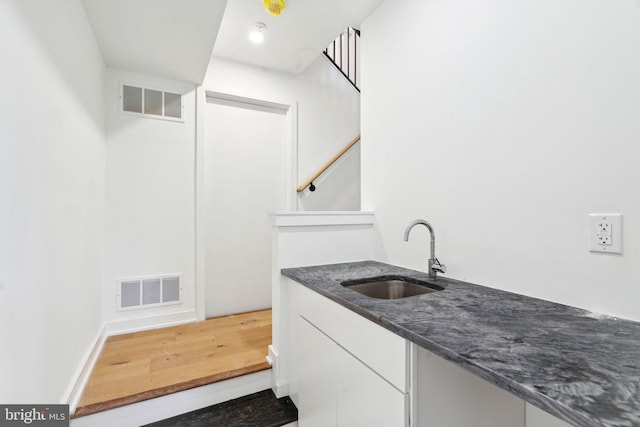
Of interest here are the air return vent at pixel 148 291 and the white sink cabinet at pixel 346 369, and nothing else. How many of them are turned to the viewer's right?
0

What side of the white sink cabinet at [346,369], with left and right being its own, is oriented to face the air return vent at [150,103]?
right

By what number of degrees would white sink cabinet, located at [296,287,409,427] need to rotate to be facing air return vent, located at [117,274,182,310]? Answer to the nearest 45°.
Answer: approximately 90° to its right

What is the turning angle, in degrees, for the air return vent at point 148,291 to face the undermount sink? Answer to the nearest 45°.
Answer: approximately 45° to its left

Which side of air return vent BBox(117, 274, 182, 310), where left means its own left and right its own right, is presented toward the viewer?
front

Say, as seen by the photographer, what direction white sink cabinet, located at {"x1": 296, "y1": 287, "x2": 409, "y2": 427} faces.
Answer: facing the viewer and to the left of the viewer

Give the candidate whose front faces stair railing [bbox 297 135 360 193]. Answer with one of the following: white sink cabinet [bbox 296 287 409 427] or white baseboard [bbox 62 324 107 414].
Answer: the white baseboard

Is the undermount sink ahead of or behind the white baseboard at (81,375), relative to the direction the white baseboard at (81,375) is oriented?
ahead

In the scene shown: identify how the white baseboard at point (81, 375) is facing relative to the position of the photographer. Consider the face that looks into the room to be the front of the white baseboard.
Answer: facing to the right of the viewer
